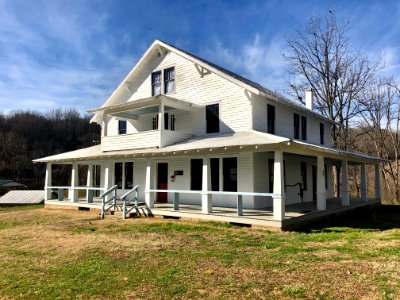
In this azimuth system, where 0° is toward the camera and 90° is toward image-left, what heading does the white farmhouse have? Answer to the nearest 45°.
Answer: approximately 45°
